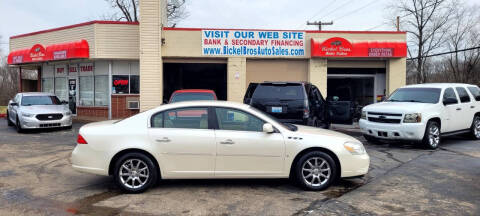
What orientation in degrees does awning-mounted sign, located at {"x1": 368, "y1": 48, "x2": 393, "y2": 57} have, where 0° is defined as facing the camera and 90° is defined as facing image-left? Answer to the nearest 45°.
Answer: approximately 0°

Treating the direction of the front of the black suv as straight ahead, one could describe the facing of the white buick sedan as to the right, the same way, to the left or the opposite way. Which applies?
to the right

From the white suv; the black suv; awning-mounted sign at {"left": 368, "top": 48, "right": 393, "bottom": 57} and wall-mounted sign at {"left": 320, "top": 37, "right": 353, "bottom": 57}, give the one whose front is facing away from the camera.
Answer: the black suv

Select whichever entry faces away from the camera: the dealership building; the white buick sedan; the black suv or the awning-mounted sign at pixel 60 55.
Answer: the black suv

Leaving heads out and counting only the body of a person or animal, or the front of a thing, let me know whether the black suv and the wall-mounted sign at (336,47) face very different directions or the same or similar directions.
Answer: very different directions

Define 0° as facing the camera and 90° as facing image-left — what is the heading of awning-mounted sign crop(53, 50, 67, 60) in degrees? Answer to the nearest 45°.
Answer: approximately 45°

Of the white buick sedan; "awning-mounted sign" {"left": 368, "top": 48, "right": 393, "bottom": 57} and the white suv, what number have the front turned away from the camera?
0

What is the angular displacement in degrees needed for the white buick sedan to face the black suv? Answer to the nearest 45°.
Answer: approximately 45° to its left

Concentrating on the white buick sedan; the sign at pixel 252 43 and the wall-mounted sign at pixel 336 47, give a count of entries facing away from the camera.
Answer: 0

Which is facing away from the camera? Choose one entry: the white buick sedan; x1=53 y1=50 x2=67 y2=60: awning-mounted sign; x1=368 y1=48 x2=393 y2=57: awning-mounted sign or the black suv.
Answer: the black suv

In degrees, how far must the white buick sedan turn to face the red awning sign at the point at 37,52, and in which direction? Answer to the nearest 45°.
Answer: approximately 135° to its left

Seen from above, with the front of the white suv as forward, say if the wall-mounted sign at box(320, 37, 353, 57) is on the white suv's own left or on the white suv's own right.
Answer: on the white suv's own right

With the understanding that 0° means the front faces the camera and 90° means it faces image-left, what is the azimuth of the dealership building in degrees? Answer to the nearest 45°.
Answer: approximately 0°

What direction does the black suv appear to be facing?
away from the camera

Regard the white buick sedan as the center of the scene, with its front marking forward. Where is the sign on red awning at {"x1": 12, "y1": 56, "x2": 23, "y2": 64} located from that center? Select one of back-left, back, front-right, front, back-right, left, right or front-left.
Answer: back-left

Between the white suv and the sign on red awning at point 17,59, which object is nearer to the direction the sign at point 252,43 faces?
the white suv

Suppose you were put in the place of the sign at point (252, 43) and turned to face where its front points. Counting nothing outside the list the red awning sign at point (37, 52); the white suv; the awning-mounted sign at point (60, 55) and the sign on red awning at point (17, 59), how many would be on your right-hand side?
3

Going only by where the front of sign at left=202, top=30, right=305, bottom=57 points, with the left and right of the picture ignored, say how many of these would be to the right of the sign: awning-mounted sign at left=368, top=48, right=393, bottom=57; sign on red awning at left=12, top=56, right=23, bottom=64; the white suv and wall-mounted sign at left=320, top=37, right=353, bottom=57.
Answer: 1

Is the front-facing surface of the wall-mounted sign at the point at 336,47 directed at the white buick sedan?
yes

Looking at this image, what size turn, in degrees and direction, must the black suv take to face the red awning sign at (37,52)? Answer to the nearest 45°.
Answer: approximately 45° to its left

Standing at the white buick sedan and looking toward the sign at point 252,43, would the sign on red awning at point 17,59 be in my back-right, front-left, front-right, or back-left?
front-left

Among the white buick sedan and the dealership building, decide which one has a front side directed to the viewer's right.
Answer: the white buick sedan

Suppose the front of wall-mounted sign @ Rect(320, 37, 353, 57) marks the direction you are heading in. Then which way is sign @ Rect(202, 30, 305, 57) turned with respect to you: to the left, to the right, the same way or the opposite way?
the same way
